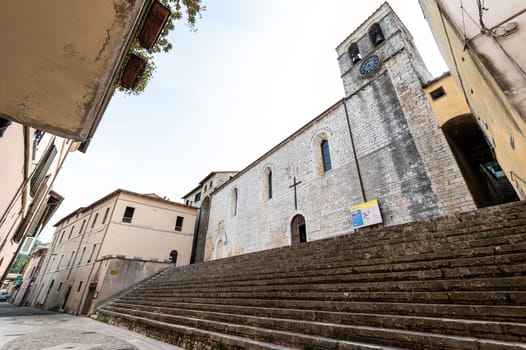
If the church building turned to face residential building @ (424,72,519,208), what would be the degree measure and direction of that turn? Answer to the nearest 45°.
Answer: approximately 90° to its left

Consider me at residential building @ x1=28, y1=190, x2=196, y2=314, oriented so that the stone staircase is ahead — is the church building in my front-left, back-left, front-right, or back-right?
front-left

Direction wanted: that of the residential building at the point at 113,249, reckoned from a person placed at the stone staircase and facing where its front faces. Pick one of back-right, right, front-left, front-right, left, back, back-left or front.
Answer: right

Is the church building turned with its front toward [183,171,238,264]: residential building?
no

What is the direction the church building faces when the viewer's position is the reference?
facing the viewer and to the left of the viewer

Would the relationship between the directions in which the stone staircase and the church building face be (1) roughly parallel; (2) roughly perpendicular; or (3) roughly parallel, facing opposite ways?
roughly parallel

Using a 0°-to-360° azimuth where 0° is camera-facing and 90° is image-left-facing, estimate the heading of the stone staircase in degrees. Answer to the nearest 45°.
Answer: approximately 45°

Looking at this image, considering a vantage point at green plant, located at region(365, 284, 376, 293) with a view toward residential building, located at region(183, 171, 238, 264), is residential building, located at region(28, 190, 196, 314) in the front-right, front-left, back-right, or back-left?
front-left

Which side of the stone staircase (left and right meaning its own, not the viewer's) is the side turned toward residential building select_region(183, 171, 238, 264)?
right

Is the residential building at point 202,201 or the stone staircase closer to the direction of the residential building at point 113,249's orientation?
the stone staircase

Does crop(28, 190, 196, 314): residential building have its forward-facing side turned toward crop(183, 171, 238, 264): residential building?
no
